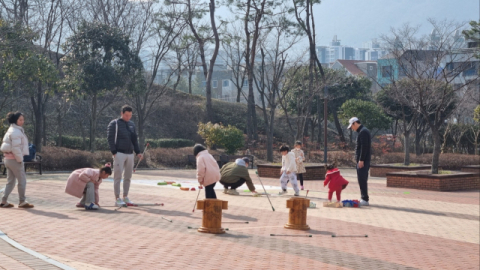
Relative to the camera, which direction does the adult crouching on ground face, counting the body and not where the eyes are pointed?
to the viewer's right

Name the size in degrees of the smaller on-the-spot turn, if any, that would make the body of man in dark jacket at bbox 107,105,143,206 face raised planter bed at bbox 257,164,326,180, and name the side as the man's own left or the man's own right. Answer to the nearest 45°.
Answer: approximately 90° to the man's own left

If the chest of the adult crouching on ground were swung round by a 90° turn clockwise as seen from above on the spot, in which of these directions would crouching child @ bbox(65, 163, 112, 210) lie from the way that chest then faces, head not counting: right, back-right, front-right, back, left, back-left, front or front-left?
front-right

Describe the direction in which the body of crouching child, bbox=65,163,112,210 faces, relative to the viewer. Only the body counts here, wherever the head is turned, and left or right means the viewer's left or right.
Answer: facing to the right of the viewer

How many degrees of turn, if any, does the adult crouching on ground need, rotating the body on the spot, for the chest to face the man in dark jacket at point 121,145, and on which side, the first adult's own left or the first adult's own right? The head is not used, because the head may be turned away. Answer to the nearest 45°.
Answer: approximately 135° to the first adult's own right

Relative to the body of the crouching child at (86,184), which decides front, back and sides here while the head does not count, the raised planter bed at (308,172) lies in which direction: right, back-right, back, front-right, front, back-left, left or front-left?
front-left

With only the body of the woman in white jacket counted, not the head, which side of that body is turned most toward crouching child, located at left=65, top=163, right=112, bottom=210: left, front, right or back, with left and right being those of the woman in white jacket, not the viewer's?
front

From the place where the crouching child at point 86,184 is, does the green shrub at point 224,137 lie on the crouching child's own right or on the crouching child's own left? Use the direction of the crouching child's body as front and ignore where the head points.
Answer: on the crouching child's own left

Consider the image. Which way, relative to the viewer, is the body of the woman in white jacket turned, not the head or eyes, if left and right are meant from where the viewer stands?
facing to the right of the viewer

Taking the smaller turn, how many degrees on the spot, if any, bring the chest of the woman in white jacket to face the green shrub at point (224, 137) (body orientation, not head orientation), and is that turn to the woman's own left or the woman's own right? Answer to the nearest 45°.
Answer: approximately 45° to the woman's own left

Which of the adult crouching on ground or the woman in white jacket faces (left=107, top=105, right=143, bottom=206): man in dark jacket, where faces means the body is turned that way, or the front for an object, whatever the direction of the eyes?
the woman in white jacket

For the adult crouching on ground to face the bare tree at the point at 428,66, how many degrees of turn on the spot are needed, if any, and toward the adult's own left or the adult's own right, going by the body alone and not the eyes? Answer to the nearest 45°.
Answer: approximately 45° to the adult's own left

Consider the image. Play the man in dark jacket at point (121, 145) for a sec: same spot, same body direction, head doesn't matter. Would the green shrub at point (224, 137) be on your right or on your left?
on your left
